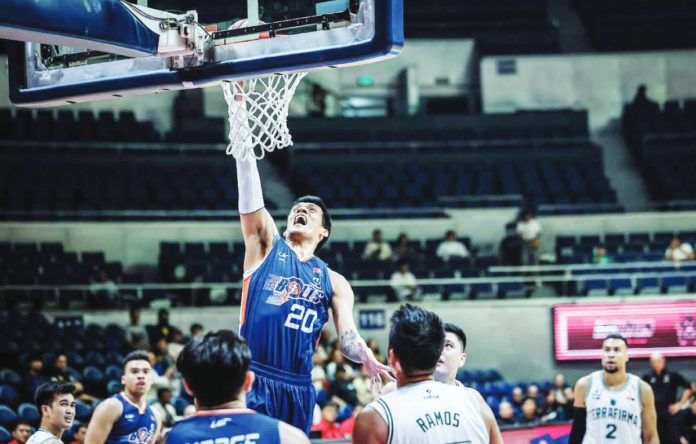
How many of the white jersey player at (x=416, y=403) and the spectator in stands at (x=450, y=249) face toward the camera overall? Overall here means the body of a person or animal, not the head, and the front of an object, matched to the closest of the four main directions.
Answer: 1

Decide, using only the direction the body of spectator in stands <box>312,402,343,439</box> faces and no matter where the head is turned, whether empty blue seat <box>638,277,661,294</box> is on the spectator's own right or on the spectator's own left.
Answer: on the spectator's own left

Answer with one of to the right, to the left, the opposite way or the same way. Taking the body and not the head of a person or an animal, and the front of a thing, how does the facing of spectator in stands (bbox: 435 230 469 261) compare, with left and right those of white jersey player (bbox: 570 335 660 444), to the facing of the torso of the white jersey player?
the same way

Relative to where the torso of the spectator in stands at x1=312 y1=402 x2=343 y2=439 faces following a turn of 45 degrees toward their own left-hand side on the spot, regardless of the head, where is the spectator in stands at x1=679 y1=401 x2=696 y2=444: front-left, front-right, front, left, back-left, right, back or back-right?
front-left

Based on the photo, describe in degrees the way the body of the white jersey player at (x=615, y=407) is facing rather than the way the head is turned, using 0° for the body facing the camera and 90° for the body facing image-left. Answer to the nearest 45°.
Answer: approximately 0°

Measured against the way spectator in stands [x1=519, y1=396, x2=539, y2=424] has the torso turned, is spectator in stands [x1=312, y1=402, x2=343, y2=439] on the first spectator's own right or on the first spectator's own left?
on the first spectator's own right

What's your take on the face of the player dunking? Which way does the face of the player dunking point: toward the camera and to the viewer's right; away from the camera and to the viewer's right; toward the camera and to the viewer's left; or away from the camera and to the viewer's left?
toward the camera and to the viewer's left

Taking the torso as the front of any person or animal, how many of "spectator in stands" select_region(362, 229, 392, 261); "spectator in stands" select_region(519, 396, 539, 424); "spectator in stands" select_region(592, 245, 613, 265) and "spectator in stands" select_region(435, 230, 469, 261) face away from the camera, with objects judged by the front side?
0

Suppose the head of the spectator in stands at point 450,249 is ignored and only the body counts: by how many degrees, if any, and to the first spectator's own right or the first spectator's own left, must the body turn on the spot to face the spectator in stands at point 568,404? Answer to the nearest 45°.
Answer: approximately 45° to the first spectator's own left

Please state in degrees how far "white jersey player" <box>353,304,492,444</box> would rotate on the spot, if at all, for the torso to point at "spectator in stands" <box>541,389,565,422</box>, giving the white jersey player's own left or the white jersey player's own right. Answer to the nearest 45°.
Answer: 0° — they already face them

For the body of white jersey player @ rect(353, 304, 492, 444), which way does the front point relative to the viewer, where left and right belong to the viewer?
facing away from the viewer

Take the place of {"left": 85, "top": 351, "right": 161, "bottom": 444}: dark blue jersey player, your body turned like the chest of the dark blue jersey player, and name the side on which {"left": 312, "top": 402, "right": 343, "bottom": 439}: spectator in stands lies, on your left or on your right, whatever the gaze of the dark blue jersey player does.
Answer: on your left

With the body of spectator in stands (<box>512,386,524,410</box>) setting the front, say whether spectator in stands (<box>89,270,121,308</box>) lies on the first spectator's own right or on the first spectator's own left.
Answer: on the first spectator's own right

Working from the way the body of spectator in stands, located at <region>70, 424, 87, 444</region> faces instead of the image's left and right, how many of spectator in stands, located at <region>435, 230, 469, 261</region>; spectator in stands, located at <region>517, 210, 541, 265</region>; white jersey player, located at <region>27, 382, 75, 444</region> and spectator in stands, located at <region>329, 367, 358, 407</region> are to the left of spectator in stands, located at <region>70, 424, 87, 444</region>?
3

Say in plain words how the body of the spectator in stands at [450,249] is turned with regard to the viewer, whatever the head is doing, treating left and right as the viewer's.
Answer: facing the viewer

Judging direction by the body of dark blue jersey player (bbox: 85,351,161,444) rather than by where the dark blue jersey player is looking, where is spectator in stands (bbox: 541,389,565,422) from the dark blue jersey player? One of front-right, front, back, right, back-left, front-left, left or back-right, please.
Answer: left

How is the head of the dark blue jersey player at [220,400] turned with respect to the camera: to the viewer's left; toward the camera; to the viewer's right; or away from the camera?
away from the camera

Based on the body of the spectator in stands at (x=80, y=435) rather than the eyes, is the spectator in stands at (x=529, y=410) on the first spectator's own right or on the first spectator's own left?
on the first spectator's own left

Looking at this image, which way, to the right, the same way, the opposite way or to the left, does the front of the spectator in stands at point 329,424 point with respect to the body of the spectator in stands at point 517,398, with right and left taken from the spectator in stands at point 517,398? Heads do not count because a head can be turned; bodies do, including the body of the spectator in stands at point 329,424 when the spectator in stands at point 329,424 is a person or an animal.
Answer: the same way

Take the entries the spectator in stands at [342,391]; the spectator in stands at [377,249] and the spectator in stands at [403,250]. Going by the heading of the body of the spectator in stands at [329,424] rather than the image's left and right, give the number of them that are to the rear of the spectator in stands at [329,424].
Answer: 3

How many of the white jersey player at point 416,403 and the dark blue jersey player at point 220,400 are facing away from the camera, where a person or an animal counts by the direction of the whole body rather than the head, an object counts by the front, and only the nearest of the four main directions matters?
2

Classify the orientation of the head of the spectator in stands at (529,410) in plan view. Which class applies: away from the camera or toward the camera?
toward the camera

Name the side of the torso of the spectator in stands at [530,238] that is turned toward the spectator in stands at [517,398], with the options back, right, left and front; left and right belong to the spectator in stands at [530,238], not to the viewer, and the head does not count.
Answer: front

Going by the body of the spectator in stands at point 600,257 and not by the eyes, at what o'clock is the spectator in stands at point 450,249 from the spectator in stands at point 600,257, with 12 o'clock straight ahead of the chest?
the spectator in stands at point 450,249 is roughly at 3 o'clock from the spectator in stands at point 600,257.

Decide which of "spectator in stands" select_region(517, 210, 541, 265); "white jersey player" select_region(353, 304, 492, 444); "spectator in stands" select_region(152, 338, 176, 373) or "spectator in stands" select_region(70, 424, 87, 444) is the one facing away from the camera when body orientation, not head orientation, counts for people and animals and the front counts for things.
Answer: the white jersey player
